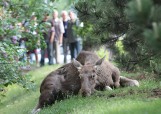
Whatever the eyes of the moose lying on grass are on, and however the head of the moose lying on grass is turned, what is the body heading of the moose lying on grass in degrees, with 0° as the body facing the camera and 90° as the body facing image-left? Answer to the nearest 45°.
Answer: approximately 0°

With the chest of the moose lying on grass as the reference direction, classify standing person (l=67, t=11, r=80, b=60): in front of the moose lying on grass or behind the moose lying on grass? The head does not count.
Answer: behind

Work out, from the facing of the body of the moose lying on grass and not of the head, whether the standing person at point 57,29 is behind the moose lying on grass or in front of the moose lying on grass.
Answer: behind
